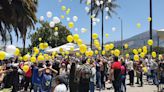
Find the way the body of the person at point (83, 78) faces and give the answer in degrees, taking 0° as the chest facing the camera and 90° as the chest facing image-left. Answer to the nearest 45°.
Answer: approximately 180°

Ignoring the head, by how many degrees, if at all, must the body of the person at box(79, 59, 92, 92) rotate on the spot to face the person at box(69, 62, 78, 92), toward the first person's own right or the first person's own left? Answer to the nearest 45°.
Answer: approximately 90° to the first person's own left
